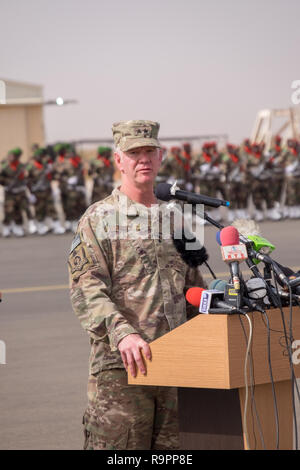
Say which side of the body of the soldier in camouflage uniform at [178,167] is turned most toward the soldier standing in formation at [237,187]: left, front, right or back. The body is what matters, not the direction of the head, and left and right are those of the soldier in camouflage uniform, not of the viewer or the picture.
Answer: left

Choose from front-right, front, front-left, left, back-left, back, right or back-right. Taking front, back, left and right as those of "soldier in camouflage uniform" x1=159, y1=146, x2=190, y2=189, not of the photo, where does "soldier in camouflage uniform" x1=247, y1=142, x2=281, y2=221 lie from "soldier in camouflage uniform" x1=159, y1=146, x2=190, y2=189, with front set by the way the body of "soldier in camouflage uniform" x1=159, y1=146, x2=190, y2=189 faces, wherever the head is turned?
left

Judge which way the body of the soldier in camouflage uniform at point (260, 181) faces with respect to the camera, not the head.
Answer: toward the camera

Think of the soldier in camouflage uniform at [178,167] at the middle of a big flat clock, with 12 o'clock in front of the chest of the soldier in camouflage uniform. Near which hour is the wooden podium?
The wooden podium is roughly at 12 o'clock from the soldier in camouflage uniform.

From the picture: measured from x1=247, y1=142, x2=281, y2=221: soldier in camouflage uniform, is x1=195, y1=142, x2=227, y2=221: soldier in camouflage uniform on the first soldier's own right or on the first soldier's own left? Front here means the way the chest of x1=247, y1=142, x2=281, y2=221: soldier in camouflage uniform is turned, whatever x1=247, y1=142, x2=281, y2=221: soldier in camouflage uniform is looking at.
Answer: on the first soldier's own right

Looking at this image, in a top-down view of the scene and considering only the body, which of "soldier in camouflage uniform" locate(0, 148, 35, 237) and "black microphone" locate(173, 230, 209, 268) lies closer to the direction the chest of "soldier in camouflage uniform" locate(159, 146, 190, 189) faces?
the black microphone

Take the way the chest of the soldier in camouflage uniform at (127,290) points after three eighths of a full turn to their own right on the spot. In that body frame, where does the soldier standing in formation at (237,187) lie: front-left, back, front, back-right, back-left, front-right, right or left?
right

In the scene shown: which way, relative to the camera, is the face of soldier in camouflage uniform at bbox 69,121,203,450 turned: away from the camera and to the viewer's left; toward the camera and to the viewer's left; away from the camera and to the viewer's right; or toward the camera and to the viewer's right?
toward the camera and to the viewer's right

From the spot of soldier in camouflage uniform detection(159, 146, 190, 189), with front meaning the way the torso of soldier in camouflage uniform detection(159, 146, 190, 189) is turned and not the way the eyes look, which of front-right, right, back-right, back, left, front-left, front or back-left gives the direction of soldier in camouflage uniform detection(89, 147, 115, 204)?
front-right

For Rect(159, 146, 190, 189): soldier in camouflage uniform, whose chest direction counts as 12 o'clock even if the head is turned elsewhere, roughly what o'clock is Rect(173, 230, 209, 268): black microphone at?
The black microphone is roughly at 12 o'clock from the soldier in camouflage uniform.

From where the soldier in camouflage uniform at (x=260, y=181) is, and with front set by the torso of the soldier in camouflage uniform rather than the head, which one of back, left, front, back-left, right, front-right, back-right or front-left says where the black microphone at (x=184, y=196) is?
front

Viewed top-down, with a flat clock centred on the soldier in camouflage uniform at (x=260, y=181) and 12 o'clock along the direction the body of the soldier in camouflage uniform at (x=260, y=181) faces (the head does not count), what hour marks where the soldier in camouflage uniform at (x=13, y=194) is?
the soldier in camouflage uniform at (x=13, y=194) is roughly at 2 o'clock from the soldier in camouflage uniform at (x=260, y=181).

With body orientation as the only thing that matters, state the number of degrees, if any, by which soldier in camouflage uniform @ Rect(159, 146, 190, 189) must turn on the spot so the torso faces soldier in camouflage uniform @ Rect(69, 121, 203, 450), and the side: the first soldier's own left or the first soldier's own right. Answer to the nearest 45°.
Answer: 0° — they already face them

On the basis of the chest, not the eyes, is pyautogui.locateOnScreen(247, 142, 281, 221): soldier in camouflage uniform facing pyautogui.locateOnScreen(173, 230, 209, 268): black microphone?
yes
